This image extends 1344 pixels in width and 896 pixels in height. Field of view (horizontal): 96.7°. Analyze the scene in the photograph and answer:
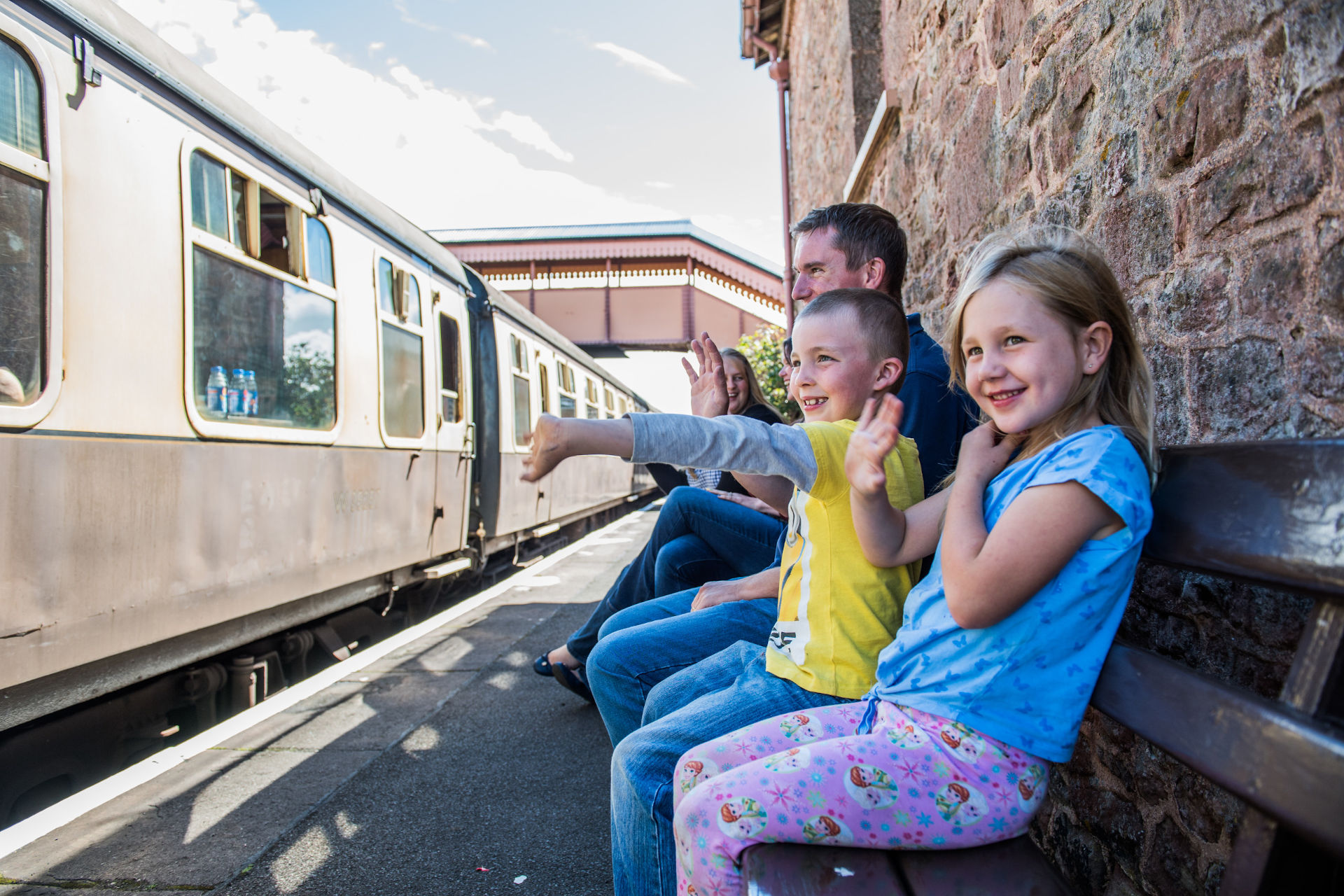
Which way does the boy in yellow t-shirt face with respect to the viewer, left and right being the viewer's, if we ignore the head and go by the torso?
facing to the left of the viewer

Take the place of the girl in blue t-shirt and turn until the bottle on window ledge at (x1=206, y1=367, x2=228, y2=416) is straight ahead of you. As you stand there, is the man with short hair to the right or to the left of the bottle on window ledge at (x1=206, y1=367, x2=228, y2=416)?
right

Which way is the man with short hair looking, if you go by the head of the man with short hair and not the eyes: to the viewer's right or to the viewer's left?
to the viewer's left

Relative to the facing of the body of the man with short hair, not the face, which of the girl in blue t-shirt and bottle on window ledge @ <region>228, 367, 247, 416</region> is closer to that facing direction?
the bottle on window ledge

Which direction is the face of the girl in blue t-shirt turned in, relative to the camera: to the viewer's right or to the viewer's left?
to the viewer's left

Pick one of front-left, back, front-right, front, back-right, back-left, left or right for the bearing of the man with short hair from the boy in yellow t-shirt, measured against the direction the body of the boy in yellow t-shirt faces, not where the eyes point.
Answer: right

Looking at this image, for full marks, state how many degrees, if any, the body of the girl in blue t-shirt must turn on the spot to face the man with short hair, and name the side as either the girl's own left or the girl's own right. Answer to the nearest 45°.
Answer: approximately 45° to the girl's own right

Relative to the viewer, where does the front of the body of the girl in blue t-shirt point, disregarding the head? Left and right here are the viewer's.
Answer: facing to the left of the viewer

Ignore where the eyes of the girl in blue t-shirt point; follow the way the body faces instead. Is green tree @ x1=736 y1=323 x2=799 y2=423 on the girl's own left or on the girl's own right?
on the girl's own right

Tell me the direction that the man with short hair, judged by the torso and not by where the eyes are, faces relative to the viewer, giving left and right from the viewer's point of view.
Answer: facing to the left of the viewer
